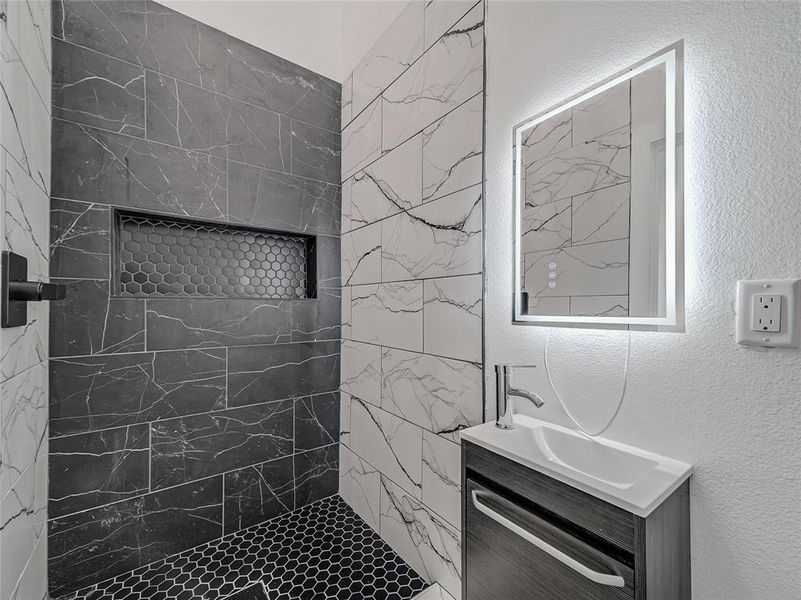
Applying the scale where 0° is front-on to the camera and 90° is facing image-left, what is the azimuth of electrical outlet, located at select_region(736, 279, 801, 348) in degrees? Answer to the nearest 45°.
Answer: approximately 45°
